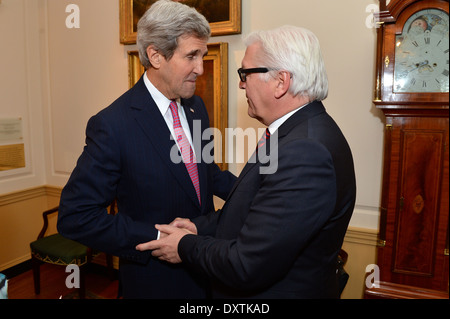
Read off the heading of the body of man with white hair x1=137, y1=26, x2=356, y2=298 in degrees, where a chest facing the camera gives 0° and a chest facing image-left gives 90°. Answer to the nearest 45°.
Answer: approximately 90°

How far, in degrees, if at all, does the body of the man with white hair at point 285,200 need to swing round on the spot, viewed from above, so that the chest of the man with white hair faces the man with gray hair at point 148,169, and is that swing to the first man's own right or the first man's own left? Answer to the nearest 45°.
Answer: approximately 45° to the first man's own right

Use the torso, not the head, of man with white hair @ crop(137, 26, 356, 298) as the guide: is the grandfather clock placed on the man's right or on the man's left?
on the man's right

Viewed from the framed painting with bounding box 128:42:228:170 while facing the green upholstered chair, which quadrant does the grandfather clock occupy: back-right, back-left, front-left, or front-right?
back-left

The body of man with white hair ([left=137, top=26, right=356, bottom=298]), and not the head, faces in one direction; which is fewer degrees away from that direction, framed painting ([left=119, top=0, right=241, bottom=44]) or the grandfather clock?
the framed painting

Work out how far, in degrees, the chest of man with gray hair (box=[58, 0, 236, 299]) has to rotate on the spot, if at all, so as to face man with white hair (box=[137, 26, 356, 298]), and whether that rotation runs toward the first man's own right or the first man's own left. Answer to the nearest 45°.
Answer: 0° — they already face them

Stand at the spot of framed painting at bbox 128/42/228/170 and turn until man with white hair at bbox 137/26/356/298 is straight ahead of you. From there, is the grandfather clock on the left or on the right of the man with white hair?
left

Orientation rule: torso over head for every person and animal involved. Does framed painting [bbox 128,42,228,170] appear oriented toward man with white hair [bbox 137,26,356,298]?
yes

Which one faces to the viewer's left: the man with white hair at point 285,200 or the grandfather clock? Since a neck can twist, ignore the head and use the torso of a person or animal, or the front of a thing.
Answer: the man with white hair

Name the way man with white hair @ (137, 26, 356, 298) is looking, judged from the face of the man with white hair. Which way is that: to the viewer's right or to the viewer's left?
to the viewer's left

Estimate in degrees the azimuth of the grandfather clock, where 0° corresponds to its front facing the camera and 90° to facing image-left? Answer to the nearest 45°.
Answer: approximately 0°

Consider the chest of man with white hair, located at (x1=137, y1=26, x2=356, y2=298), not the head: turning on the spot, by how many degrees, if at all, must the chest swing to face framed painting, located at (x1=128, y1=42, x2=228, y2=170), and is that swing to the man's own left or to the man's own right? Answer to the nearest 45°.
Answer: approximately 90° to the man's own right
